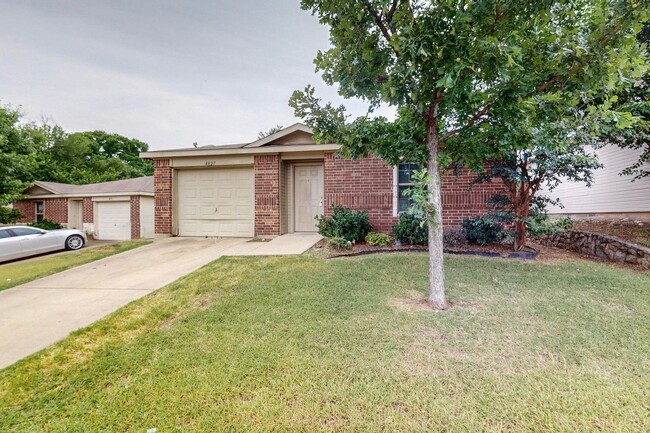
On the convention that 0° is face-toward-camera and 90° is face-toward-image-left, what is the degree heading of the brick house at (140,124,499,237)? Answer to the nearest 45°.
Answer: approximately 0°

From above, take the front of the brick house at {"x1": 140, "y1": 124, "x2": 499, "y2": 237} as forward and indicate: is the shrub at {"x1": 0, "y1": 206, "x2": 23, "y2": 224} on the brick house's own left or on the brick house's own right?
on the brick house's own right

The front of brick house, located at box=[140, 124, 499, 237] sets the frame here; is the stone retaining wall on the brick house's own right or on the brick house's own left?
on the brick house's own left

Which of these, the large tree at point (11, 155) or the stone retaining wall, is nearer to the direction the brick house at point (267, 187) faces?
the stone retaining wall

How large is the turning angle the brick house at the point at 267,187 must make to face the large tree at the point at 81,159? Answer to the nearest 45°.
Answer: approximately 135° to its right

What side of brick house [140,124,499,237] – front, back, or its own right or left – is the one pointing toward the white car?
right

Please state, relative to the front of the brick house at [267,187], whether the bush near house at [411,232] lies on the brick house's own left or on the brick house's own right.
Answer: on the brick house's own left

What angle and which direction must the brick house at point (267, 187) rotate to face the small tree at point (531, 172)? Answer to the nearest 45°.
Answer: approximately 45° to its left

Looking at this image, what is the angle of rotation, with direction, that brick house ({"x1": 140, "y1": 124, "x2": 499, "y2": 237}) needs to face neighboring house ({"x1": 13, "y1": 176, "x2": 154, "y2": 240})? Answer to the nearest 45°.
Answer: approximately 135° to its right

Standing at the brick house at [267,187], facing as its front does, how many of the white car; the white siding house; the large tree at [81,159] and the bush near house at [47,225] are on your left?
1

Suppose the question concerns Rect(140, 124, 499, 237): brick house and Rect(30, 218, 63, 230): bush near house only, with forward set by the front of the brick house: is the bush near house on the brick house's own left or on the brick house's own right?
on the brick house's own right
